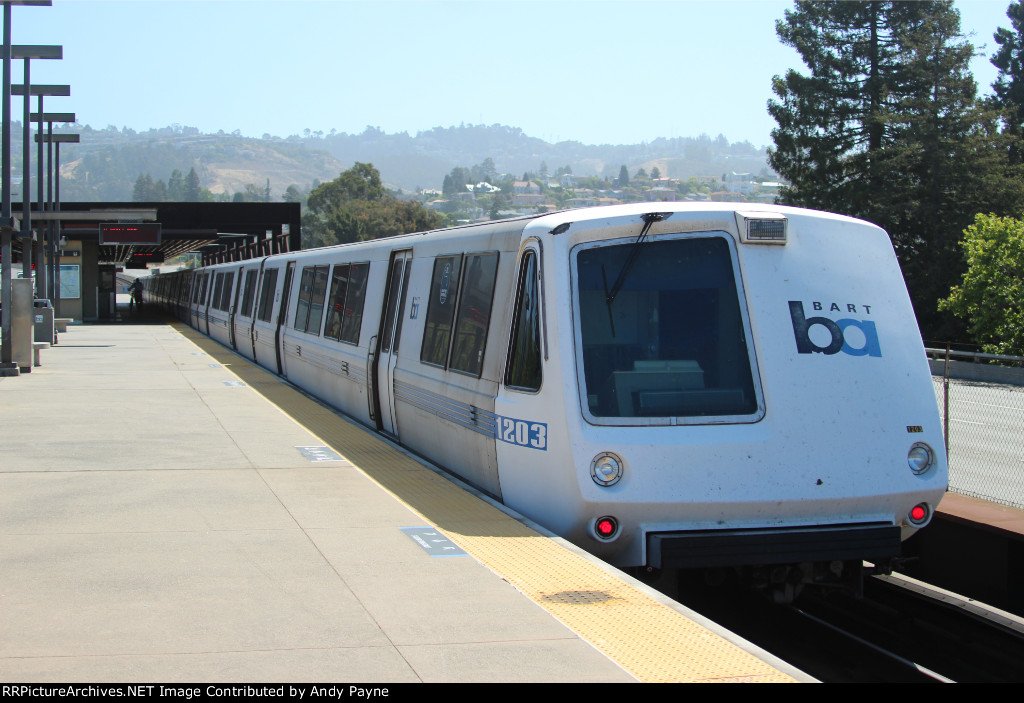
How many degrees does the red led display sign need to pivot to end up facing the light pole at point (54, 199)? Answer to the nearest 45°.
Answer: approximately 90° to its right

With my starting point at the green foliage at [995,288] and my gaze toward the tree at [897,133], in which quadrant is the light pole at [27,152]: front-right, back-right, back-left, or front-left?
back-left

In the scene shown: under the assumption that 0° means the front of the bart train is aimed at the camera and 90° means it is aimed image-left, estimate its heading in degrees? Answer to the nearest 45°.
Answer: approximately 315°

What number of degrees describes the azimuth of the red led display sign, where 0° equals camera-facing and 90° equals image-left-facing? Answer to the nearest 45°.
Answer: approximately 0°

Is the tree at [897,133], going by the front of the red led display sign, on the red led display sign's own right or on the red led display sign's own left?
on the red led display sign's own left

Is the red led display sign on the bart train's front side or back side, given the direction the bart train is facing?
on the back side
